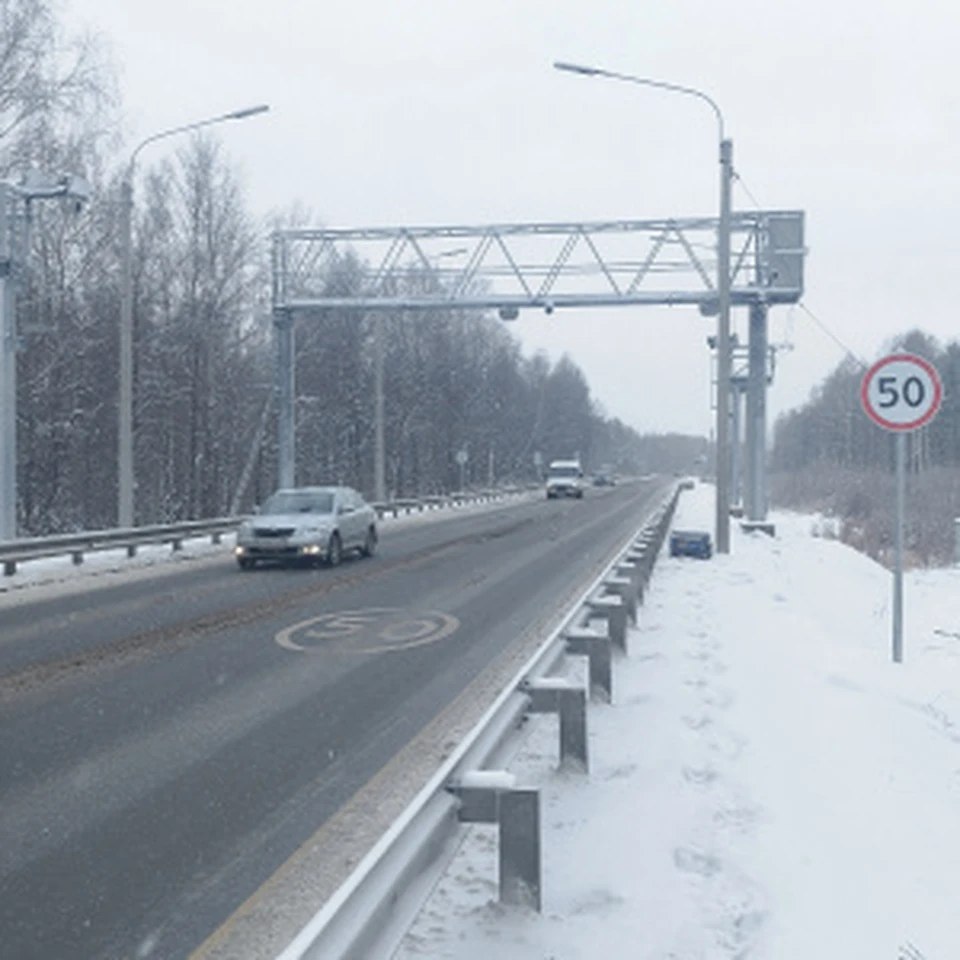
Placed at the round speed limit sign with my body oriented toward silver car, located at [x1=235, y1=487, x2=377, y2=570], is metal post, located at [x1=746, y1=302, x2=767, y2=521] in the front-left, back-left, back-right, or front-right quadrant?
front-right

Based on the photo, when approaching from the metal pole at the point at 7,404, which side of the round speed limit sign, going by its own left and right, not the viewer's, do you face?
right

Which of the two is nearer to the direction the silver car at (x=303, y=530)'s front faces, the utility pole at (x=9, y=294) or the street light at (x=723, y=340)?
the utility pole

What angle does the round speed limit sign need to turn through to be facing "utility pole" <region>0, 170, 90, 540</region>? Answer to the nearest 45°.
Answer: approximately 90° to its right

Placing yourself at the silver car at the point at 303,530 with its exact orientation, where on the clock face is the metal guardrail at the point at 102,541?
The metal guardrail is roughly at 2 o'clock from the silver car.

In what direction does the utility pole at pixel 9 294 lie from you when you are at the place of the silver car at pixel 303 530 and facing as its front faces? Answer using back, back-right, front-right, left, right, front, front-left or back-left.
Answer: front-right

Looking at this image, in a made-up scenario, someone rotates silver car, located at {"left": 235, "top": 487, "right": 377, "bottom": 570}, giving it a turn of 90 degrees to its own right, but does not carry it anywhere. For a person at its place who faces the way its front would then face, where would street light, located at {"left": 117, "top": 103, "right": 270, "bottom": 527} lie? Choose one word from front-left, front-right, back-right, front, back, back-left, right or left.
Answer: front

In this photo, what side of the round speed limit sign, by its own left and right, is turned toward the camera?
front

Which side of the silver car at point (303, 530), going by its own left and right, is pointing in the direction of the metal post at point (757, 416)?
back

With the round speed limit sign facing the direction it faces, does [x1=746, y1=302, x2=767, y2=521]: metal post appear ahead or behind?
behind

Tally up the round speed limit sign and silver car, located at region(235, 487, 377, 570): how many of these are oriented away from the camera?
0

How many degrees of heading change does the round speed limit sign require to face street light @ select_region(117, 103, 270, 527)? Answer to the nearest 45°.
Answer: approximately 135° to its right

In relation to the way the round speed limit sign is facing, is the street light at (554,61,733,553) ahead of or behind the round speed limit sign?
behind

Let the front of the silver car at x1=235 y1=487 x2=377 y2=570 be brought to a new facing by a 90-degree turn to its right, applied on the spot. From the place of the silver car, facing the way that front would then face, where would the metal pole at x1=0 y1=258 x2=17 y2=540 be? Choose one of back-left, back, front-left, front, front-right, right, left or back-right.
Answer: front-left

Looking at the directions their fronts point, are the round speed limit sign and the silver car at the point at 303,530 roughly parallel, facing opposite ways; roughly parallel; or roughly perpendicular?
roughly parallel

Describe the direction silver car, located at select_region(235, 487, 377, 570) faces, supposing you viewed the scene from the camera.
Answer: facing the viewer and to the left of the viewer
